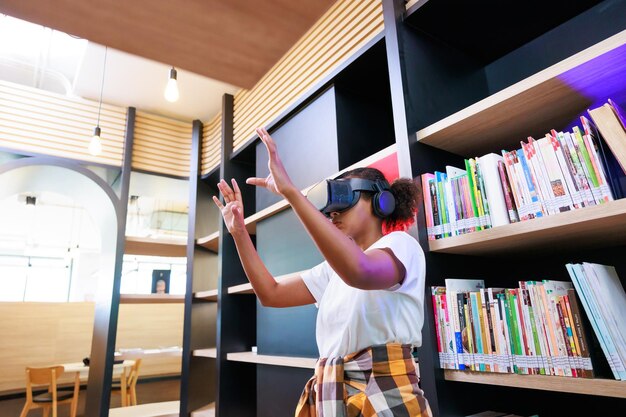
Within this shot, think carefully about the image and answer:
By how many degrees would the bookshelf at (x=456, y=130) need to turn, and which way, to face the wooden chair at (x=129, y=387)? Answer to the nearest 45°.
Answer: approximately 90° to its right

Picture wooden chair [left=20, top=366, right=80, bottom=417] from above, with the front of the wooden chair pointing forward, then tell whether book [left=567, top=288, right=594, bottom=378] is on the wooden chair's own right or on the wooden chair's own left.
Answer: on the wooden chair's own right

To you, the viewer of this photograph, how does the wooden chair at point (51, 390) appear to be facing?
facing away from the viewer and to the right of the viewer

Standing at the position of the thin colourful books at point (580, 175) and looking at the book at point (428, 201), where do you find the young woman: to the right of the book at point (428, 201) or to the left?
left

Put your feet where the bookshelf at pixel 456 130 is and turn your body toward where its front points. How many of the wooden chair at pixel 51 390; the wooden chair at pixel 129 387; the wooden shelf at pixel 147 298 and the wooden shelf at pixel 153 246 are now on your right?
4

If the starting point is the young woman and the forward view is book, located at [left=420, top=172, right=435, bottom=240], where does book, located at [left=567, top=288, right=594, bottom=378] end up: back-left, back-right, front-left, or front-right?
front-right

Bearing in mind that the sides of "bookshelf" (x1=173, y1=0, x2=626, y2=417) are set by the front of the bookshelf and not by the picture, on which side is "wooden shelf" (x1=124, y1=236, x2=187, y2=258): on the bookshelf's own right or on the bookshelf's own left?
on the bookshelf's own right

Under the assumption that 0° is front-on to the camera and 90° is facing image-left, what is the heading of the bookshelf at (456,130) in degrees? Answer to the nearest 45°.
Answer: approximately 45°

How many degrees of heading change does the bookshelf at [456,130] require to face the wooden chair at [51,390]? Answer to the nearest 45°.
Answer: approximately 90° to its right
